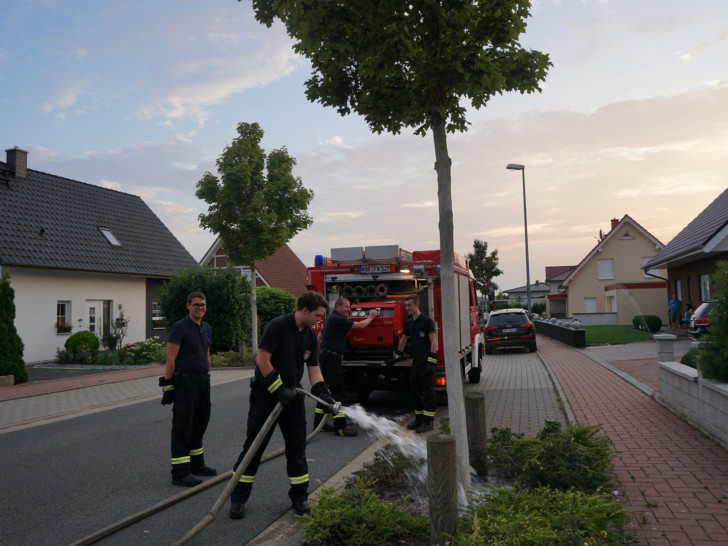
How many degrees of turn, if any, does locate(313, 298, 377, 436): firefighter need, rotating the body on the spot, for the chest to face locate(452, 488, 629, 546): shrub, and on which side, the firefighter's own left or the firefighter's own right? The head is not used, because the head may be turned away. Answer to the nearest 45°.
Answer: approximately 90° to the firefighter's own right

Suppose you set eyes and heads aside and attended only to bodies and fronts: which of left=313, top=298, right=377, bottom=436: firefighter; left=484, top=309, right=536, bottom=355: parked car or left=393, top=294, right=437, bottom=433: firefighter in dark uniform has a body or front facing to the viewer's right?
the firefighter

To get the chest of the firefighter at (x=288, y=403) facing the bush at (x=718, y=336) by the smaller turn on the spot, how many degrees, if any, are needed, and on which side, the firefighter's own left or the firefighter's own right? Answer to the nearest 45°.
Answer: approximately 45° to the firefighter's own left

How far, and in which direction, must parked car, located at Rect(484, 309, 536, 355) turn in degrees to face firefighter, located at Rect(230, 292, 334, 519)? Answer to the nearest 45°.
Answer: approximately 180°

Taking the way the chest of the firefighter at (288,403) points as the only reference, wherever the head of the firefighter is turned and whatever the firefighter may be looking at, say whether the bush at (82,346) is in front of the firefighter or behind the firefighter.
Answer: behind

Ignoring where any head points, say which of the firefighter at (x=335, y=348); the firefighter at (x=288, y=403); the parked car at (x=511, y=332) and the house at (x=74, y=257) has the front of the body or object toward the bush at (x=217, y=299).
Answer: the house

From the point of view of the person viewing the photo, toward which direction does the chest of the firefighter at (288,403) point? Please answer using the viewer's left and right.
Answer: facing the viewer and to the right of the viewer

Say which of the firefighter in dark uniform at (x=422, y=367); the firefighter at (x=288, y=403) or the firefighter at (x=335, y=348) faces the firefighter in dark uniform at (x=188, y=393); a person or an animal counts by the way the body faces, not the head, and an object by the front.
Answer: the firefighter in dark uniform at (x=422, y=367)

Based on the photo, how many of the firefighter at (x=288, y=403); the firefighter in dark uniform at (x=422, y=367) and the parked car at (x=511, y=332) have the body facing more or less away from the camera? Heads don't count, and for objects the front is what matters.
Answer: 1

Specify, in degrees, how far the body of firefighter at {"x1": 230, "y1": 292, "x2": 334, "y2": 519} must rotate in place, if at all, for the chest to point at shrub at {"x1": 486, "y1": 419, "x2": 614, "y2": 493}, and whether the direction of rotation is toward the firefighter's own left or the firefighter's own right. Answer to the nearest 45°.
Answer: approximately 45° to the firefighter's own left

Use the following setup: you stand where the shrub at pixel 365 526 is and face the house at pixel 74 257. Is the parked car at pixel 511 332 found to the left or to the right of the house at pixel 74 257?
right

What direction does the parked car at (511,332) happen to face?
away from the camera

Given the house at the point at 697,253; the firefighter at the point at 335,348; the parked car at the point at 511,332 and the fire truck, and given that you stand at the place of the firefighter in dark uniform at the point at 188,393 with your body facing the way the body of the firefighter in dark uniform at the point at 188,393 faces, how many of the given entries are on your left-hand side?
4

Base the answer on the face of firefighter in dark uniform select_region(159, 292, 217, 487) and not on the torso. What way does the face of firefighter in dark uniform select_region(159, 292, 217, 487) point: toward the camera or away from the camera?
toward the camera

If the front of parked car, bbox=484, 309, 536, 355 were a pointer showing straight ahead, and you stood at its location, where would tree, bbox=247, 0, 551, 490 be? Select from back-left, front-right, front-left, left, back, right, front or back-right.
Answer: back

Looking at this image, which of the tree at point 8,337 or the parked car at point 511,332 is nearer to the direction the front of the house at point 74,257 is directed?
the parked car
